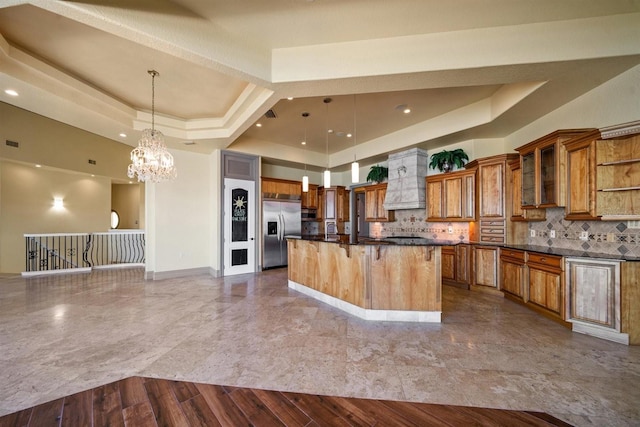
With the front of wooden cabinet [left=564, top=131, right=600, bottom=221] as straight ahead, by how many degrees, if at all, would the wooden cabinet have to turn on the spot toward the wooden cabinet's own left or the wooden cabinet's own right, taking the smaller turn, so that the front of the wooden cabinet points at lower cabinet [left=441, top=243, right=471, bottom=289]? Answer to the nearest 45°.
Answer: approximately 90° to the wooden cabinet's own right

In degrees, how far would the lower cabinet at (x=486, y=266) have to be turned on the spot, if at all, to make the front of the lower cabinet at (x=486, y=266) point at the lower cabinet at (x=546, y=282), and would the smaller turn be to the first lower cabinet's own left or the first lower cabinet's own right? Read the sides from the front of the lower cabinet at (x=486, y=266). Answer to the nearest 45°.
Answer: approximately 90° to the first lower cabinet's own left

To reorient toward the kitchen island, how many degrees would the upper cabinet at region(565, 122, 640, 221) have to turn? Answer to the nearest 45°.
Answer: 0° — it already faces it

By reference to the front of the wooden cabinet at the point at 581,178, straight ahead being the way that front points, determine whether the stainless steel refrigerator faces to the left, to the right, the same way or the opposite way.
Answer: to the left

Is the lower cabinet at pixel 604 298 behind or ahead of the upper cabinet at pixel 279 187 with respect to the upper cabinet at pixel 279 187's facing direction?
ahead

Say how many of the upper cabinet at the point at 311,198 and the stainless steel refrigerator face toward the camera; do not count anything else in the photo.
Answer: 2

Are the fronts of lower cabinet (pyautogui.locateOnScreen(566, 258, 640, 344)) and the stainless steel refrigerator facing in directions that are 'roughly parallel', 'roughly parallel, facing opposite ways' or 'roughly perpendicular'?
roughly perpendicular

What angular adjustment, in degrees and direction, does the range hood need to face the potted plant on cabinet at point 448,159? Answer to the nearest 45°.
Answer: approximately 90° to its left
